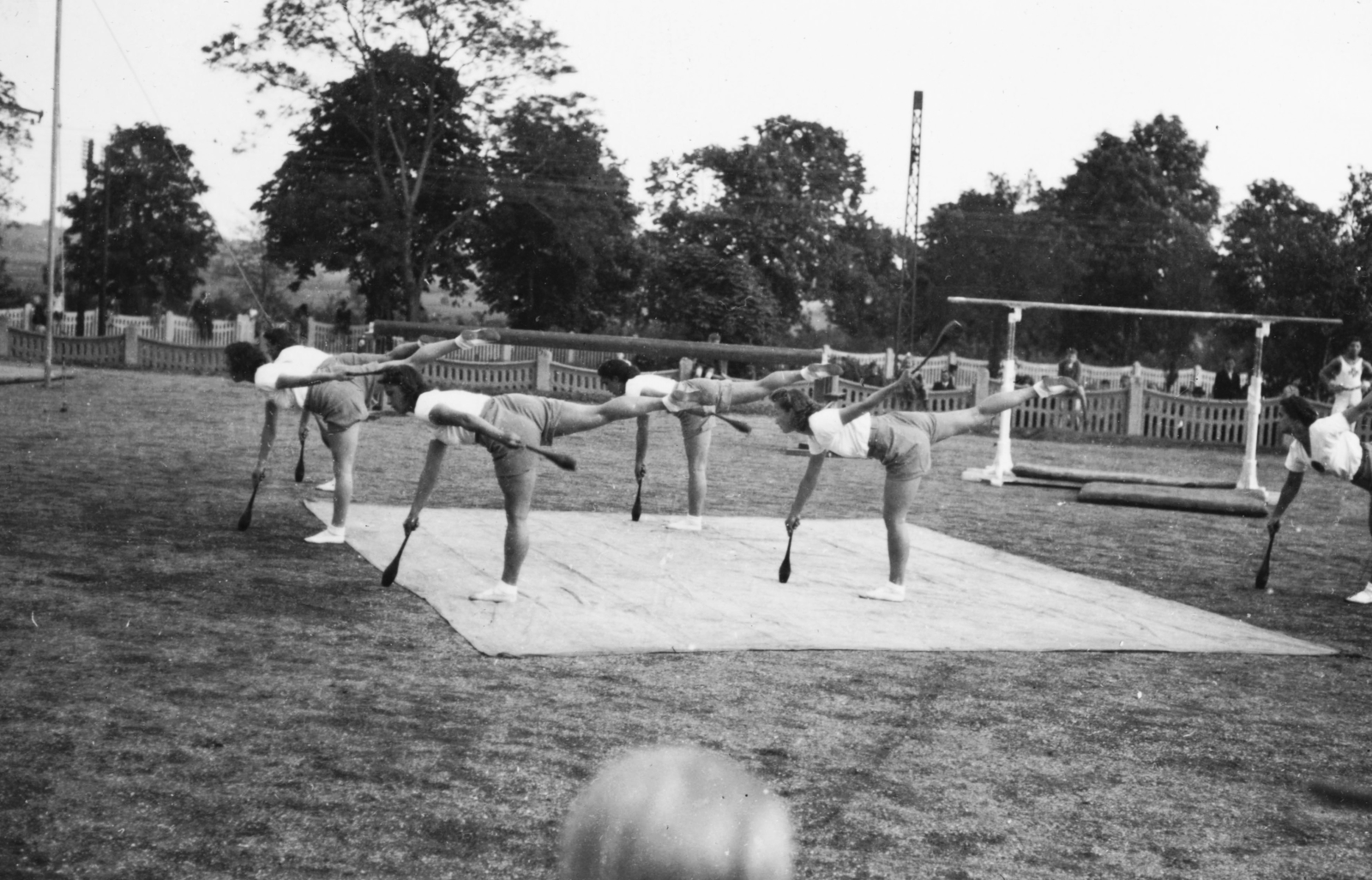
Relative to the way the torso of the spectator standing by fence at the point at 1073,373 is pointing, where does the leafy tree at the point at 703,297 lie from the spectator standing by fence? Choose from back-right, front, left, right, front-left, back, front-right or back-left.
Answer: back-right

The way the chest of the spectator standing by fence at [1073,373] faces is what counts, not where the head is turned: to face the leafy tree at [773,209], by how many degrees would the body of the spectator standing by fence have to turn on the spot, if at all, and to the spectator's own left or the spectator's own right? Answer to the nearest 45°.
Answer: approximately 135° to the spectator's own right

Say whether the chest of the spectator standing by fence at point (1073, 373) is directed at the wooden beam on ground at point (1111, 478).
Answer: yes

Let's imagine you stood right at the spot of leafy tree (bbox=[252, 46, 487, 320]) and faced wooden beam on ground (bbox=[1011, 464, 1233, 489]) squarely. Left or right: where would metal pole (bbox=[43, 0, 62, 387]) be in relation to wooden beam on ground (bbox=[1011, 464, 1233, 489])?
right

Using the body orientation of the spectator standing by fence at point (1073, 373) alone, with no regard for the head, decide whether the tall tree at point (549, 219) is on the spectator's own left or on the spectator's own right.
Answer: on the spectator's own right

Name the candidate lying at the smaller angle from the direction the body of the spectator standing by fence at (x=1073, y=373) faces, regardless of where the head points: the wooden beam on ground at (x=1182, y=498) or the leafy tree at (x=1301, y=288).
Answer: the wooden beam on ground

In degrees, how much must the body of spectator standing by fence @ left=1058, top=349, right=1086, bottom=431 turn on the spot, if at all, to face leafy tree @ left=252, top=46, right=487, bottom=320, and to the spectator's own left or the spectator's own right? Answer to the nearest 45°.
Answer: approximately 90° to the spectator's own right

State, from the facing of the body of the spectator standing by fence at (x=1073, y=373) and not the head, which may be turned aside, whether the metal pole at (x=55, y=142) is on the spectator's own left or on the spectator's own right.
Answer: on the spectator's own right

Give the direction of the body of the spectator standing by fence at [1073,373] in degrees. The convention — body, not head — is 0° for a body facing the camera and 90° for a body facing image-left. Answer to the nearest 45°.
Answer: approximately 0°

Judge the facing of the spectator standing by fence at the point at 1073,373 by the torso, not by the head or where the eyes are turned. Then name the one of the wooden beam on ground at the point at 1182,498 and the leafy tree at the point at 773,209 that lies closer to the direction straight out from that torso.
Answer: the wooden beam on ground

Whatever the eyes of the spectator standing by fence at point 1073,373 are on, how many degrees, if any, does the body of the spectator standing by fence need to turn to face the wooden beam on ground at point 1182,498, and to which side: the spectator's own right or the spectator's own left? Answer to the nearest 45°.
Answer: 0° — they already face it
